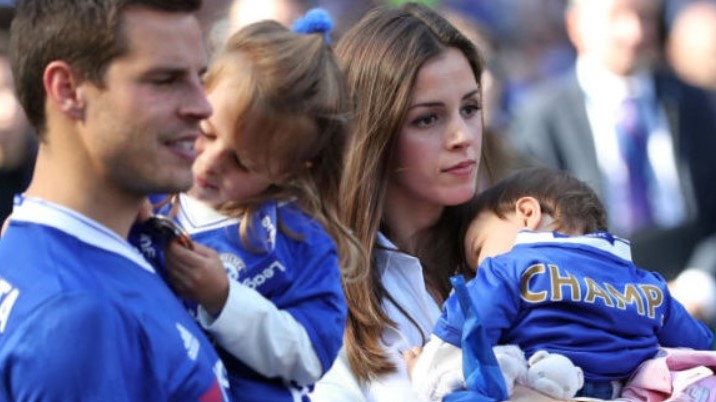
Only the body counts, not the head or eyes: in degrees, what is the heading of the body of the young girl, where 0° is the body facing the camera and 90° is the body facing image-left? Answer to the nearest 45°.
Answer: approximately 45°

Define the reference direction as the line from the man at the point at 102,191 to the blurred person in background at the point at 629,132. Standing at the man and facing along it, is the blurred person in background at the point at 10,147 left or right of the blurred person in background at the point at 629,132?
left

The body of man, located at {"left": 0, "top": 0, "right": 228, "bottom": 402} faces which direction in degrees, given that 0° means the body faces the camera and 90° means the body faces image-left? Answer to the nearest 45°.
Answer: approximately 270°

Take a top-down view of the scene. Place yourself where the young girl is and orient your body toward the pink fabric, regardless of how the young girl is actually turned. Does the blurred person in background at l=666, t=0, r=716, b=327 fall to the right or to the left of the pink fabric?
left

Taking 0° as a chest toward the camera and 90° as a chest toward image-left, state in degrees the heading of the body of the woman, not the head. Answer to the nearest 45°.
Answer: approximately 315°

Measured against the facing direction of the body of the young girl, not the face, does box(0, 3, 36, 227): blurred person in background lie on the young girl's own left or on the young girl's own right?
on the young girl's own right

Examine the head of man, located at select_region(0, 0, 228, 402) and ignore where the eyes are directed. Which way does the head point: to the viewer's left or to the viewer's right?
to the viewer's right

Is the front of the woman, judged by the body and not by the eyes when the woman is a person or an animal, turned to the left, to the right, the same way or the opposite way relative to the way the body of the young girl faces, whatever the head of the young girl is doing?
to the left
